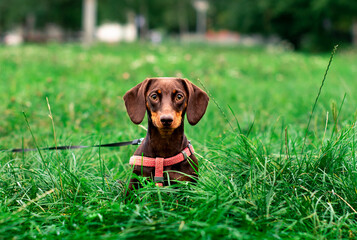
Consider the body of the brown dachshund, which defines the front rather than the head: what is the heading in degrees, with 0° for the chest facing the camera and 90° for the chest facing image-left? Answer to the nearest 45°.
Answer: approximately 0°

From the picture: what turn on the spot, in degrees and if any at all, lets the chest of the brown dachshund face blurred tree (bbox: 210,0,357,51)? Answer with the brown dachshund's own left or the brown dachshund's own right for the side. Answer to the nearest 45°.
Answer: approximately 180°
